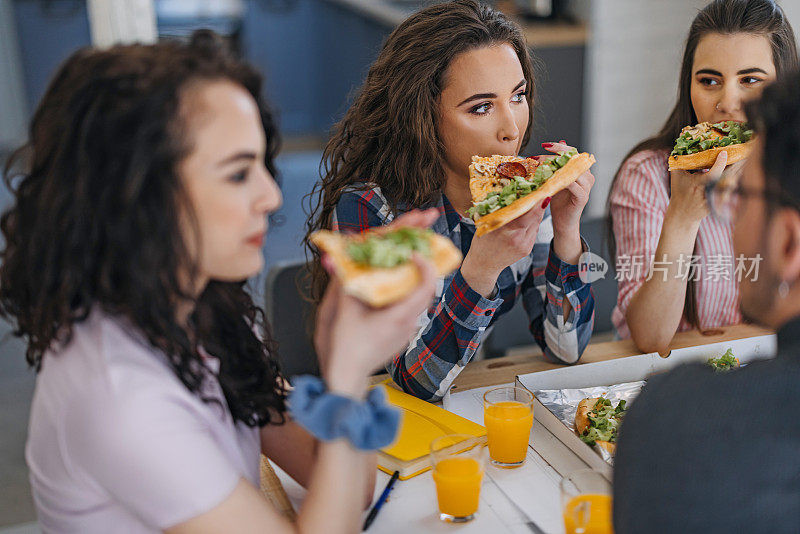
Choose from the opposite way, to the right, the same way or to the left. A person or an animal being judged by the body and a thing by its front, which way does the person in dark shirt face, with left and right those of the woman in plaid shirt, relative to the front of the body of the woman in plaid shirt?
the opposite way

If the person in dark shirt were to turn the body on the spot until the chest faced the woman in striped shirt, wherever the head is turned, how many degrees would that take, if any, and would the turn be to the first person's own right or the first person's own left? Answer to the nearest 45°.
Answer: approximately 45° to the first person's own right

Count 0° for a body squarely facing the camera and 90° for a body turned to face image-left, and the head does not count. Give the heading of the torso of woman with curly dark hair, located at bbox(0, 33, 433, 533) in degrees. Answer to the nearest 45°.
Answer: approximately 270°

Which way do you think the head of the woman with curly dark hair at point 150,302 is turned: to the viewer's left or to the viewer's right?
to the viewer's right

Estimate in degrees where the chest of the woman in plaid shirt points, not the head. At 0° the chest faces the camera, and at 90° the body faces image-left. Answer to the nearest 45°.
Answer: approximately 315°

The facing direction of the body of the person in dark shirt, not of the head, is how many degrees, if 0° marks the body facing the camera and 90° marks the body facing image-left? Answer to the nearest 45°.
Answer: approximately 135°

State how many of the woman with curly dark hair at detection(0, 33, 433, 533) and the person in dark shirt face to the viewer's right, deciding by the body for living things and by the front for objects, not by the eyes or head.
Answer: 1
